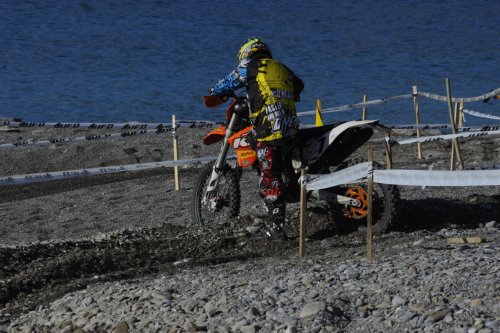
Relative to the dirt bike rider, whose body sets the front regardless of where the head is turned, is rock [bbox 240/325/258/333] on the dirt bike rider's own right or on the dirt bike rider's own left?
on the dirt bike rider's own left

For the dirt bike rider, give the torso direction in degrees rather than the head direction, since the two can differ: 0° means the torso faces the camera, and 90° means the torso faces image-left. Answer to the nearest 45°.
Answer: approximately 135°

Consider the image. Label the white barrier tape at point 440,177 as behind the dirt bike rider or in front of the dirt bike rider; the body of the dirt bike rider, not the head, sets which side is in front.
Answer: behind

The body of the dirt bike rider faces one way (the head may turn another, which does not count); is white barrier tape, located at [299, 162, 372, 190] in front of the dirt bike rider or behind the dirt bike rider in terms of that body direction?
behind

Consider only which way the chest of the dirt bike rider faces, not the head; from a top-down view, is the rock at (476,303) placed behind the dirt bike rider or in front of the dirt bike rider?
behind

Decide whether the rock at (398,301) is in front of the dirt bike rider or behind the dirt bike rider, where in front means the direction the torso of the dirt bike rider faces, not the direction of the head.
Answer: behind

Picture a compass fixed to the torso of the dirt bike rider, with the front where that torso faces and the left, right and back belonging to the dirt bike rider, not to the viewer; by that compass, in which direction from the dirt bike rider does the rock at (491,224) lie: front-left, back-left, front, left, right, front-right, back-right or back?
back-right
